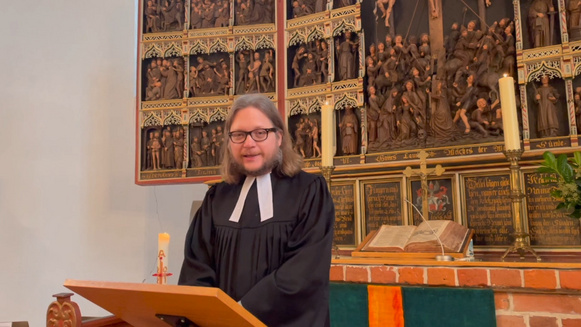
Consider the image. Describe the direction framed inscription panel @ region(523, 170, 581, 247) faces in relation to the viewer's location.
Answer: facing the viewer

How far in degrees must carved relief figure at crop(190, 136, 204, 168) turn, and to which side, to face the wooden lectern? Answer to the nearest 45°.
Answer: approximately 45° to its right

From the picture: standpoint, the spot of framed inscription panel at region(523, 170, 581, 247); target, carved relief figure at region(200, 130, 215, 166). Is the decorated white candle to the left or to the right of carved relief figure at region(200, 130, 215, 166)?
left

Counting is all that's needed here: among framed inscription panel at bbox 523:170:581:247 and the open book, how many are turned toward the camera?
2

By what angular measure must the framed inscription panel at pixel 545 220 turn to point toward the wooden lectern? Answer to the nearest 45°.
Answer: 0° — it already faces it

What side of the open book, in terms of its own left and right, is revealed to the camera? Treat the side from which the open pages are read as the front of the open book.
front

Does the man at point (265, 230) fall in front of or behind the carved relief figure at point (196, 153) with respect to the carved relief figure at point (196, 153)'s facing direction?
in front

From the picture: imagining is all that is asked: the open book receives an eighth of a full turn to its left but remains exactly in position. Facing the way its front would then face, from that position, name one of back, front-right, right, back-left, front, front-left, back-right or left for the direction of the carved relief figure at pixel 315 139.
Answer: back
